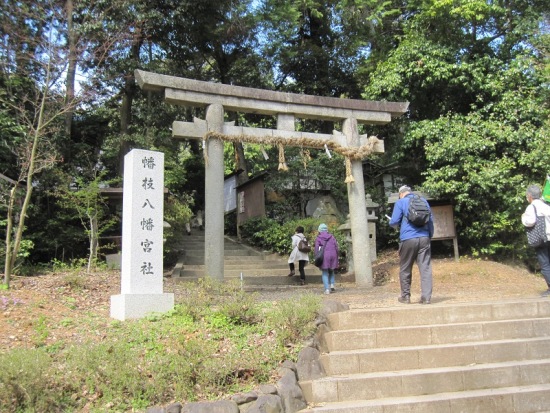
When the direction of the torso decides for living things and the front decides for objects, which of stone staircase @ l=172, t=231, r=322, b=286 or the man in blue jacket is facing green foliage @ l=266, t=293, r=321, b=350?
the stone staircase

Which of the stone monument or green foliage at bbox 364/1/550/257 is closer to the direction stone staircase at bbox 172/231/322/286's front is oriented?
the stone monument

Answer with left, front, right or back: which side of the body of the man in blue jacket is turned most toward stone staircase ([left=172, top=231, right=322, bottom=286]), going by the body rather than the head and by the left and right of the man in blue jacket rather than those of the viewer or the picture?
front

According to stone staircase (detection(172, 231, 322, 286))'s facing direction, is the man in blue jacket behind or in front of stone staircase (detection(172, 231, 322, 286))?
in front

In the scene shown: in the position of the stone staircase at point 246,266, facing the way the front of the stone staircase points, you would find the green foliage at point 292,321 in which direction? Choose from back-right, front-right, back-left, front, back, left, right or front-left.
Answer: front

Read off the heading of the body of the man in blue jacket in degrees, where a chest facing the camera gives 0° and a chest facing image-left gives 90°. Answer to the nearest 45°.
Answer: approximately 135°

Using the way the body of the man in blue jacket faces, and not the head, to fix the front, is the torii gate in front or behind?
in front

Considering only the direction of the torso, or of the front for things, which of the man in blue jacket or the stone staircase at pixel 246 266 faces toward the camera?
the stone staircase

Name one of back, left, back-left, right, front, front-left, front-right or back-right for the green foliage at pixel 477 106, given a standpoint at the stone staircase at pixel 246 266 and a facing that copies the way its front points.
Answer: left

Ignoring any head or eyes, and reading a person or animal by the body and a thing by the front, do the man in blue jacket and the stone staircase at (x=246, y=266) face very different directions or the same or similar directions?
very different directions

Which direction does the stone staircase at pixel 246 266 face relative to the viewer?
toward the camera

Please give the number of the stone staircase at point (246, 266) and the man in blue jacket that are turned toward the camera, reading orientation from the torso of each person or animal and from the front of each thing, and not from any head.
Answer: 1
